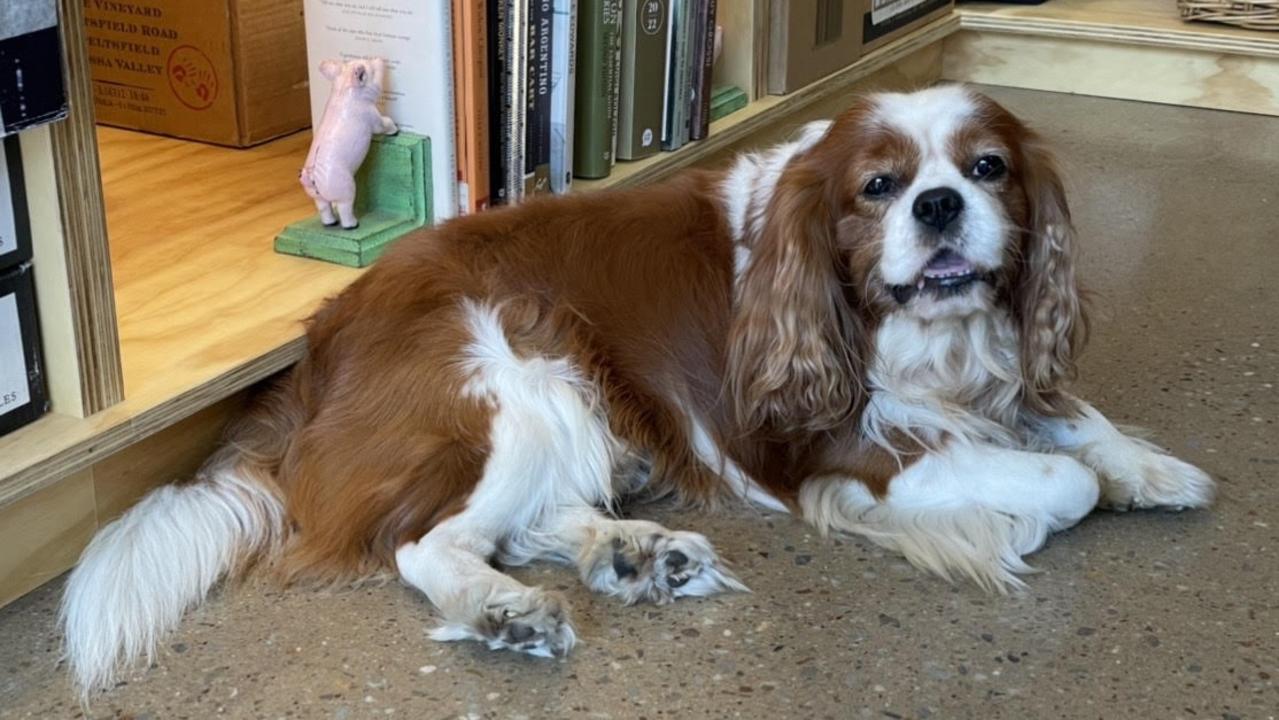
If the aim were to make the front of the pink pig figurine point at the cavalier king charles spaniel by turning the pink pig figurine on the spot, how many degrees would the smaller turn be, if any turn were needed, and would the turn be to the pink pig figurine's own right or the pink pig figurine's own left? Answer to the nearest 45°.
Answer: approximately 90° to the pink pig figurine's own right

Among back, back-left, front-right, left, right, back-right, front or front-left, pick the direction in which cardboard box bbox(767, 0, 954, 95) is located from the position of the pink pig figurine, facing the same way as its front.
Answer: front

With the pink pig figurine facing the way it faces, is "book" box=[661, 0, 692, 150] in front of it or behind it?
in front

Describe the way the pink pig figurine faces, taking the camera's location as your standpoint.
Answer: facing away from the viewer and to the right of the viewer

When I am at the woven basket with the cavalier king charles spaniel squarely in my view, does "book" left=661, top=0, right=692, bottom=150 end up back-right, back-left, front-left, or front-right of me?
front-right

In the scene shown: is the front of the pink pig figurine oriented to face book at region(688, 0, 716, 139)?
yes

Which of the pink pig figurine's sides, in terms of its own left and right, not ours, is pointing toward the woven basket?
front

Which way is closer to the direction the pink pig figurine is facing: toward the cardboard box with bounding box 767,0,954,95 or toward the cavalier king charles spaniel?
the cardboard box

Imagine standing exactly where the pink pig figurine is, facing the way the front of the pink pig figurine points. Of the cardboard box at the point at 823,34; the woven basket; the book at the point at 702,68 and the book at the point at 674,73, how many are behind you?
0

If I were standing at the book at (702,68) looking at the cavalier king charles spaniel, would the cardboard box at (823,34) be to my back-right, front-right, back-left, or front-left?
back-left

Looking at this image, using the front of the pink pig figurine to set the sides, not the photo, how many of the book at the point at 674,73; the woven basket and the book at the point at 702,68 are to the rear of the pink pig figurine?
0
